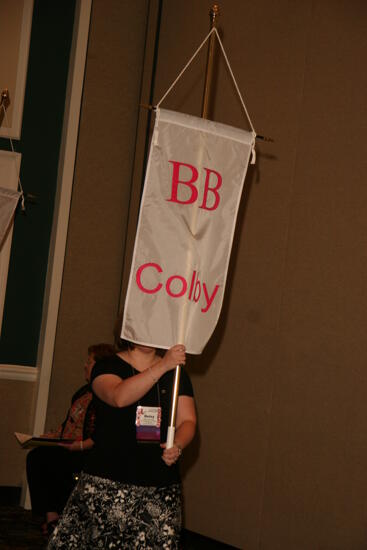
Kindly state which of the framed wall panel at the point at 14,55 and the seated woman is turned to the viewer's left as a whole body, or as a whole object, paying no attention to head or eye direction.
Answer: the seated woman

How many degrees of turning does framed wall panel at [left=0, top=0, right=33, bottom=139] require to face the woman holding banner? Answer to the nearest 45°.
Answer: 0° — it already faces them

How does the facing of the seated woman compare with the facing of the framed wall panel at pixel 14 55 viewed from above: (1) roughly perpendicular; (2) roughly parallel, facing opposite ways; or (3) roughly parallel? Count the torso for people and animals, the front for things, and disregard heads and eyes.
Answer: roughly perpendicular

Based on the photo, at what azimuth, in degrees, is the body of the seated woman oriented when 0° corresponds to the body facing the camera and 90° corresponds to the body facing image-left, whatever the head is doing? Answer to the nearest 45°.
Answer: approximately 90°

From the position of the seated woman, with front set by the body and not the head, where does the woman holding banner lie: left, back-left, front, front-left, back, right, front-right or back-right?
left

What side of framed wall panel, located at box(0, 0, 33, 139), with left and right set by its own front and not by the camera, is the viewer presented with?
front
